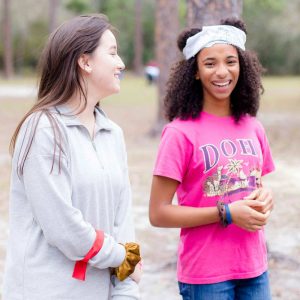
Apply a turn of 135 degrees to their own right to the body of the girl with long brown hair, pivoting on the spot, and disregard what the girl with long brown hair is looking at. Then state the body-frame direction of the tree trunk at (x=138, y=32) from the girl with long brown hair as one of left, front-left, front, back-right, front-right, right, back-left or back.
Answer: right

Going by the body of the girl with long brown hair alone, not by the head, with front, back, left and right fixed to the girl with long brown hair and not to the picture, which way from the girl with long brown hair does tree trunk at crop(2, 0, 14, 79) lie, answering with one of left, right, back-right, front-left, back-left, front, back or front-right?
back-left

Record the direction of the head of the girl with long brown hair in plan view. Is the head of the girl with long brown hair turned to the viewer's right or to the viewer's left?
to the viewer's right

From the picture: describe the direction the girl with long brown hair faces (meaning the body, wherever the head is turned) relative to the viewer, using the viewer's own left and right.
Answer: facing the viewer and to the right of the viewer

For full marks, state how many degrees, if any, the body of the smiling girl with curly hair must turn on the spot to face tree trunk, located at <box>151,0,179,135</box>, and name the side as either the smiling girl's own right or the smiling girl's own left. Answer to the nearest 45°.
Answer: approximately 135° to the smiling girl's own left

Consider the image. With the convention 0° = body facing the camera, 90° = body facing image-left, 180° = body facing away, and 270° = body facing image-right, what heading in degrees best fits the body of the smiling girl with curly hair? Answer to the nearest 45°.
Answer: approximately 315°

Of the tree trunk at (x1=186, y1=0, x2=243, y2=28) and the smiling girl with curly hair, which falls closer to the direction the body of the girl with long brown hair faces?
the smiling girl with curly hair

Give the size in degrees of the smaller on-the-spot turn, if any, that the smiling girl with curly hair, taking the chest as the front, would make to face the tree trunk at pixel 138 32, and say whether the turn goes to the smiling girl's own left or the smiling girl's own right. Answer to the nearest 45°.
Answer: approximately 135° to the smiling girl's own left

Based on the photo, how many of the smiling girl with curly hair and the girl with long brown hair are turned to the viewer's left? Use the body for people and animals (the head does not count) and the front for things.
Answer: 0
